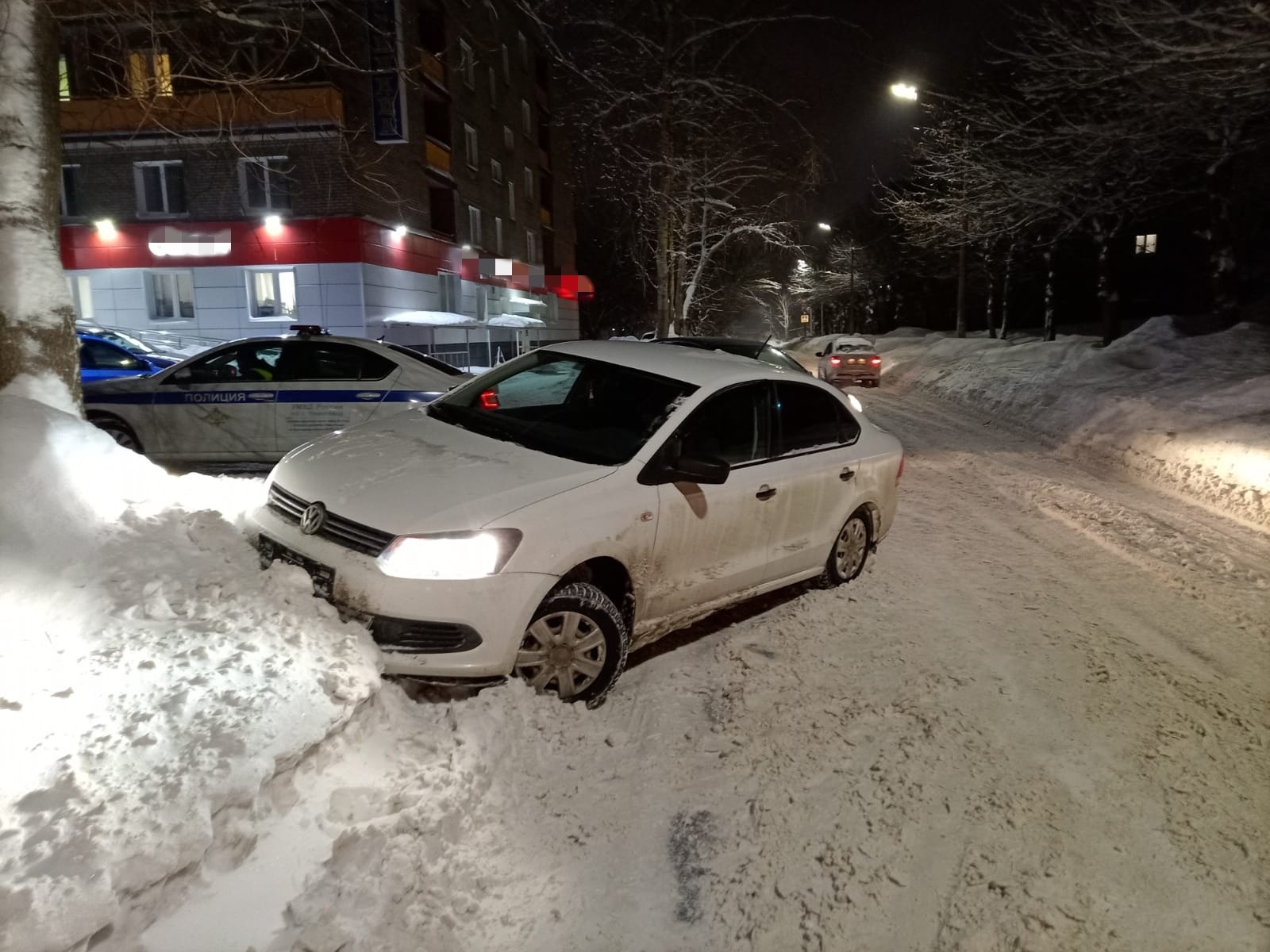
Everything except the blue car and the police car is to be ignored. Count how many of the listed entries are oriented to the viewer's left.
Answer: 1

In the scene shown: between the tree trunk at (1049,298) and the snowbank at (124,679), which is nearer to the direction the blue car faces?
the tree trunk

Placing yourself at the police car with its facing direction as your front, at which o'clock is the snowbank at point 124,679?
The snowbank is roughly at 9 o'clock from the police car.

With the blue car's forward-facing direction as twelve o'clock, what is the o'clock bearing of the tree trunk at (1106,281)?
The tree trunk is roughly at 12 o'clock from the blue car.

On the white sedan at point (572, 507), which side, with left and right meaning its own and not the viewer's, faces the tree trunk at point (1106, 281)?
back

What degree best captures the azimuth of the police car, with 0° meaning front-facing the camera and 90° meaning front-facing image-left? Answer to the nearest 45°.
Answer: approximately 90°

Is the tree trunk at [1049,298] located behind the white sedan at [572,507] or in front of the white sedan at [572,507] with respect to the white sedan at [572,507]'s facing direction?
behind

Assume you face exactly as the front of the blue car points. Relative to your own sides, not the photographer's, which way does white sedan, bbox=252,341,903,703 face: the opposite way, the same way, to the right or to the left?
the opposite way
